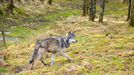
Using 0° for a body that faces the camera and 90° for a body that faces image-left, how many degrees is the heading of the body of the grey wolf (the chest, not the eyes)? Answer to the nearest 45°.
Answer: approximately 270°
